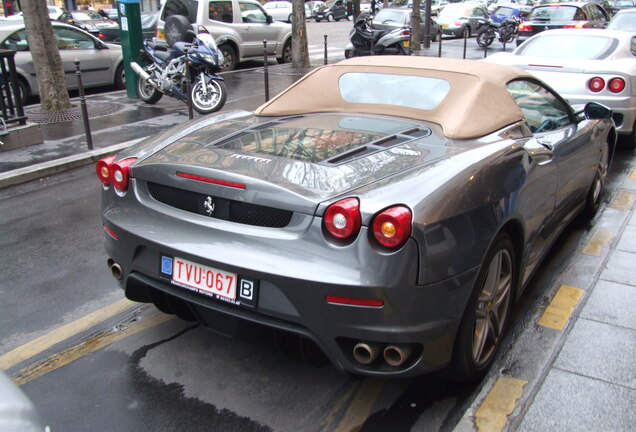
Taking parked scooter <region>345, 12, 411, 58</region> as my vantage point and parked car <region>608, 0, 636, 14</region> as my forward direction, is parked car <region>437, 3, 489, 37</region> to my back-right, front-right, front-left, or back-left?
front-left

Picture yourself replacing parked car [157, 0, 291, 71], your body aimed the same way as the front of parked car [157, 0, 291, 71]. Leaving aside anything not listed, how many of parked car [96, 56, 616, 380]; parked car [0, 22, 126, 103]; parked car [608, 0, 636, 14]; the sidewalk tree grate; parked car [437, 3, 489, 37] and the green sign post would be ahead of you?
2

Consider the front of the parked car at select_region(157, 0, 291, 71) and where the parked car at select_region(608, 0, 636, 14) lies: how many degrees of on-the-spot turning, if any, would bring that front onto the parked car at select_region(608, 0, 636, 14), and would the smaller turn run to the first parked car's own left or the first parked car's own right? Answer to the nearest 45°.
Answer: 0° — it already faces it

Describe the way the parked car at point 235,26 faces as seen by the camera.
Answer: facing away from the viewer and to the right of the viewer

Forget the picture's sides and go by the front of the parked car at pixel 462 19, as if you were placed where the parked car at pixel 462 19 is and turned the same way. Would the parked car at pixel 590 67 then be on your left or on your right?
on your right

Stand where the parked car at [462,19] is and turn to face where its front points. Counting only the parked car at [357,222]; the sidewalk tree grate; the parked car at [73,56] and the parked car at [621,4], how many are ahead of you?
1

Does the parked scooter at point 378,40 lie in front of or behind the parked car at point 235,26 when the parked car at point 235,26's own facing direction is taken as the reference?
in front

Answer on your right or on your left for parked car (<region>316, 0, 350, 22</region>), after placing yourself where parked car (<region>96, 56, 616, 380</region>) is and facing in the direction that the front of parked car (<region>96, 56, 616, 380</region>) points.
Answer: on your left

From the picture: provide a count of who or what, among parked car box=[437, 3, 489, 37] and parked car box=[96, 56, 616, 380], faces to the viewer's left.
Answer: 0

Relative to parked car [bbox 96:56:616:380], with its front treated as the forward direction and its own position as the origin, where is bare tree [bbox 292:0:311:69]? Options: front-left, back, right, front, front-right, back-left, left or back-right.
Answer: front-left

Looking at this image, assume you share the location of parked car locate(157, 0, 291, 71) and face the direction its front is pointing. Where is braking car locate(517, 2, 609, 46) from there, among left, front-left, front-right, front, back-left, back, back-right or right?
front-right

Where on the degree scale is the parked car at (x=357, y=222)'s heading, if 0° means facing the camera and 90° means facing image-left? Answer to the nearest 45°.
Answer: approximately 225°

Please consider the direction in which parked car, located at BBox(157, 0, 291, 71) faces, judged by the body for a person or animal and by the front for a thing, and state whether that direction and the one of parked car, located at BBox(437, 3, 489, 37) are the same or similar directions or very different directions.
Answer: same or similar directions

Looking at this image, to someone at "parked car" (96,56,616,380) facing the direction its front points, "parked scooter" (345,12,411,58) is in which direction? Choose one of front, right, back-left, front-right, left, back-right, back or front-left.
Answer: front-left

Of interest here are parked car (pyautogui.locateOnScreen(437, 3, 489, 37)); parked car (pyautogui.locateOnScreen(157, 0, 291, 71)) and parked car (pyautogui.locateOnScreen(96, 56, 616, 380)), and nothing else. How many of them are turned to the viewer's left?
0

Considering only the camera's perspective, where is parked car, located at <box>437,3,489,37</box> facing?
facing away from the viewer and to the right of the viewer

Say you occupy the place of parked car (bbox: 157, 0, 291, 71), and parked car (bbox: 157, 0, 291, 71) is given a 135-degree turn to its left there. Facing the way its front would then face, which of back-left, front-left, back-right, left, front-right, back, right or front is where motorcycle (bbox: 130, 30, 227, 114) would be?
left
